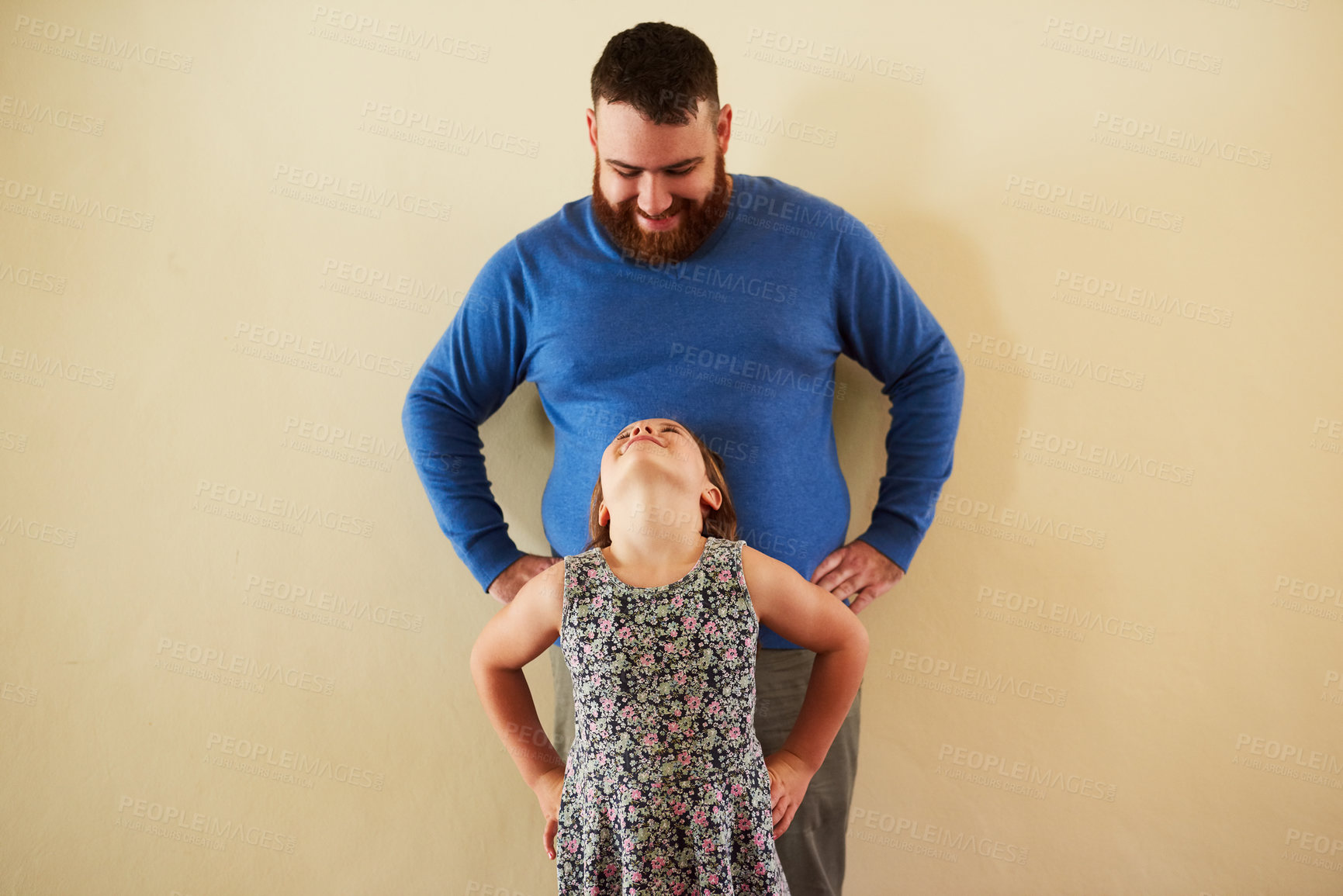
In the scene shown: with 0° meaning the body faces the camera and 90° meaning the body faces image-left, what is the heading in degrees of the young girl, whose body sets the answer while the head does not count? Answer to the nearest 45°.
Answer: approximately 0°

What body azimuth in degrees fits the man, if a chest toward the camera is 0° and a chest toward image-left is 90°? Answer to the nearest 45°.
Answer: approximately 0°

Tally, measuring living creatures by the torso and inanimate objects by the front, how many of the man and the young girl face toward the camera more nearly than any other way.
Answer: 2
